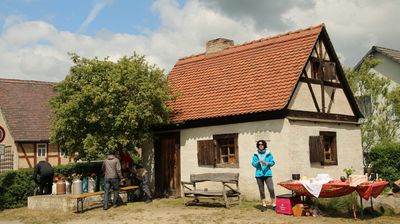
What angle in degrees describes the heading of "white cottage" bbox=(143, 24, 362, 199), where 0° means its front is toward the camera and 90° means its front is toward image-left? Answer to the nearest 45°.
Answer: approximately 45°

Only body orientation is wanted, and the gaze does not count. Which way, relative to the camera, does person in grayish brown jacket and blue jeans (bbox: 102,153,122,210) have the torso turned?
away from the camera

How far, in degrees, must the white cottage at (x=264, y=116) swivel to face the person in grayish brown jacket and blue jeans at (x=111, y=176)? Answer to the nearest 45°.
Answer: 0° — it already faces them

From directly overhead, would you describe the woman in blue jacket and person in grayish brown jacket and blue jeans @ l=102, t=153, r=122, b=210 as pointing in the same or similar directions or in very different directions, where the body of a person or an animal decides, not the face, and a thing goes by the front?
very different directions

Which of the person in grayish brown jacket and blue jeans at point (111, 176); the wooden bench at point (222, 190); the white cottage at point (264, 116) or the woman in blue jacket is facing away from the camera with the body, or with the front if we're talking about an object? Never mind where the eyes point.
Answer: the person in grayish brown jacket and blue jeans

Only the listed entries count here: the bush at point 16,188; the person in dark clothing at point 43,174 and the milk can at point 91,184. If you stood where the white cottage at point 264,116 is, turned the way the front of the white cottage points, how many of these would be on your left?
0

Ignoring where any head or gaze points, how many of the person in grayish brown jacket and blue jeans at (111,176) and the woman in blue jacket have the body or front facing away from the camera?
1

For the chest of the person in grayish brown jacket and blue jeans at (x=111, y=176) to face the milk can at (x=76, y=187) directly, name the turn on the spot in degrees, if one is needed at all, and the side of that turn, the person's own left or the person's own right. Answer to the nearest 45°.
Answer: approximately 45° to the person's own left

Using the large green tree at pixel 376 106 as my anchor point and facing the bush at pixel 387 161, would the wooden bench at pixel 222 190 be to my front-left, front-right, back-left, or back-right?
front-right

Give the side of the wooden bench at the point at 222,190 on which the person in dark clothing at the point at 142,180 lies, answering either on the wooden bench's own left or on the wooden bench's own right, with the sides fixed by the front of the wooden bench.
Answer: on the wooden bench's own right

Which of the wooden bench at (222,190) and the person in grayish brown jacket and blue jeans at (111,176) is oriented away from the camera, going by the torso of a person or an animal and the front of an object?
the person in grayish brown jacket and blue jeans

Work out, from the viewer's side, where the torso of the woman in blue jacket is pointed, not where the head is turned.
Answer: toward the camera

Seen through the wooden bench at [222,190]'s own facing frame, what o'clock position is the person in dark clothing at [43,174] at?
The person in dark clothing is roughly at 2 o'clock from the wooden bench.

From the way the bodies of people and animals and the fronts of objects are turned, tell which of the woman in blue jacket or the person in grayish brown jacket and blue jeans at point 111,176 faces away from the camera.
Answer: the person in grayish brown jacket and blue jeans

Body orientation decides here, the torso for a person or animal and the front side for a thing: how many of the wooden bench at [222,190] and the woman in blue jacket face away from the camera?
0

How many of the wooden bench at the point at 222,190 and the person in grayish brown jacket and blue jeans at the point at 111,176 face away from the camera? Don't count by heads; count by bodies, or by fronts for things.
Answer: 1

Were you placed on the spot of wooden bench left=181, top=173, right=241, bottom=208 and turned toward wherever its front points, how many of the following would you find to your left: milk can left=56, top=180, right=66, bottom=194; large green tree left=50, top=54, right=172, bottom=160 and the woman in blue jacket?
1

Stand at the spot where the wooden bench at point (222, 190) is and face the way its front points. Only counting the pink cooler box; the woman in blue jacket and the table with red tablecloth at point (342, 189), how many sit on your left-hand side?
3

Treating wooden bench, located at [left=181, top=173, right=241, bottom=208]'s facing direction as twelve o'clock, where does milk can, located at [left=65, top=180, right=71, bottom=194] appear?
The milk can is roughly at 2 o'clock from the wooden bench.

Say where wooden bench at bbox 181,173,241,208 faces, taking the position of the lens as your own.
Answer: facing the viewer and to the left of the viewer
